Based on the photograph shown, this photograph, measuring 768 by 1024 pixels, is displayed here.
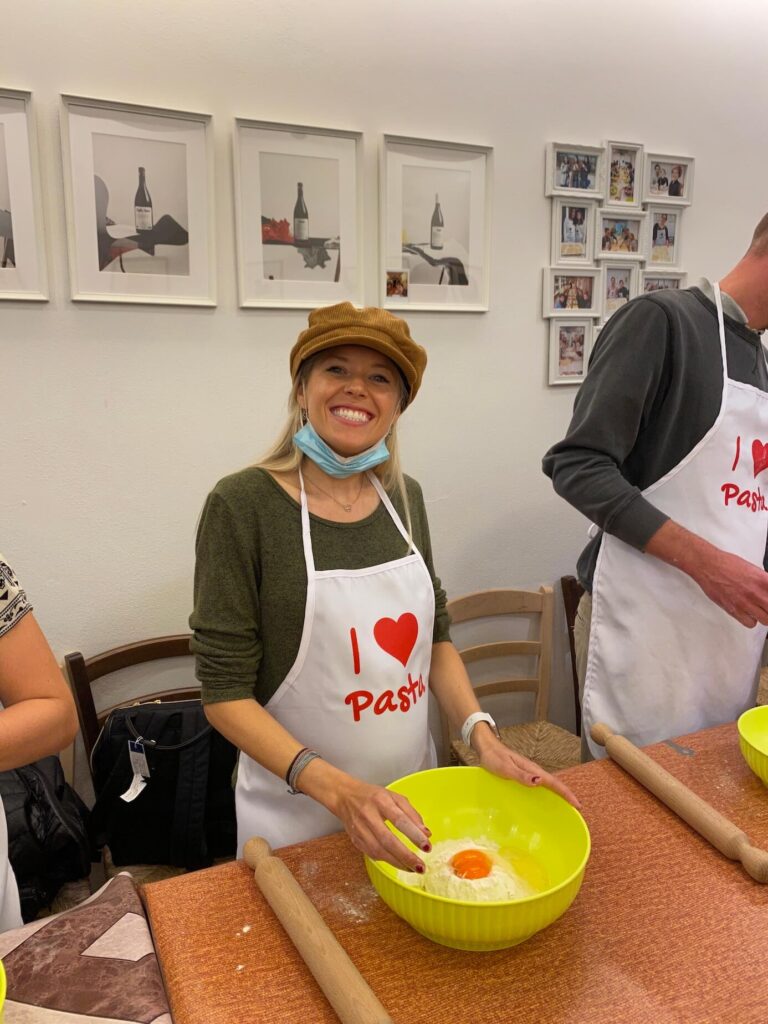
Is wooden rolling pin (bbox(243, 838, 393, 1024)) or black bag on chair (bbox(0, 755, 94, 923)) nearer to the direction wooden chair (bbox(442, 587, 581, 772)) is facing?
the wooden rolling pin

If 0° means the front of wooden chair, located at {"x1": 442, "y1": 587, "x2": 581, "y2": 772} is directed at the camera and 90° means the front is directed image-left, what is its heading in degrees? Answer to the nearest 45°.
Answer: approximately 315°

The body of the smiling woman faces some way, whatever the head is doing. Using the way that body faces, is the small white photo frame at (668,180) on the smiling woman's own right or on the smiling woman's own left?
on the smiling woman's own left

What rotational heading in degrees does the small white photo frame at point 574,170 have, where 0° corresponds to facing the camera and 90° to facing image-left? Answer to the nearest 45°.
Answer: approximately 0°
